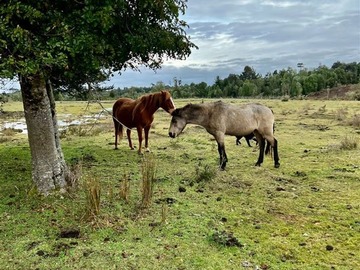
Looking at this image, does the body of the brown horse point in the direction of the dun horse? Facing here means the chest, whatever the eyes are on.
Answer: yes

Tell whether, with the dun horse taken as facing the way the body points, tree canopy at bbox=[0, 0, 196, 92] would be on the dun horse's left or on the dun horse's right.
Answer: on the dun horse's left

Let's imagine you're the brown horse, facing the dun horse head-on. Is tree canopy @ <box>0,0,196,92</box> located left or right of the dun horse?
right

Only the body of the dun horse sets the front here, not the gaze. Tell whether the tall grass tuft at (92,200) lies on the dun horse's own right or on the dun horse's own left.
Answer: on the dun horse's own left

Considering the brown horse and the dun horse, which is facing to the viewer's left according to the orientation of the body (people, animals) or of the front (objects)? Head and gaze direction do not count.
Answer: the dun horse

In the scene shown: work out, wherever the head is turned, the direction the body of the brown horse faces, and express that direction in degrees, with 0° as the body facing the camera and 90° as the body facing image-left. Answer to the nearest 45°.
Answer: approximately 315°

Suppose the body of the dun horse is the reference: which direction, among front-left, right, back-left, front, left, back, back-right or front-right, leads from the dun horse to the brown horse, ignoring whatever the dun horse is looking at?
front-right

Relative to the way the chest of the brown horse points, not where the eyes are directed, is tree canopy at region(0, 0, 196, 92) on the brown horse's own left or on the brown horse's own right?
on the brown horse's own right

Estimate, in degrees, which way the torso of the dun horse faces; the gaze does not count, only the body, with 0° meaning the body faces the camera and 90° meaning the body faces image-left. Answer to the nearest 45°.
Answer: approximately 90°

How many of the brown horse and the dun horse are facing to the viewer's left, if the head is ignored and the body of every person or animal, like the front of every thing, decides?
1
